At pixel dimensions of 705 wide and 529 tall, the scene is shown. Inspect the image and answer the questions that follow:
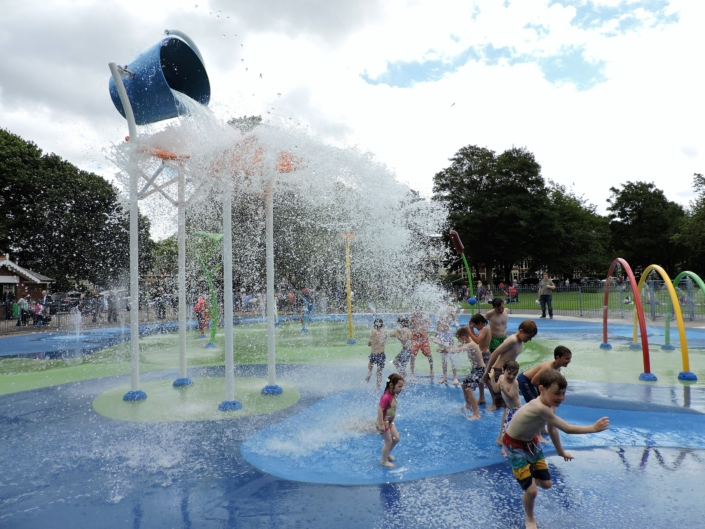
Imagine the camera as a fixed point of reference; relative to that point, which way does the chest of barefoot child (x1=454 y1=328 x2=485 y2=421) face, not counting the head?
to the viewer's left

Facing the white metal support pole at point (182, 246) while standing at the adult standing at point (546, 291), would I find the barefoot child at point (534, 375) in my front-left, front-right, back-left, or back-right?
front-left

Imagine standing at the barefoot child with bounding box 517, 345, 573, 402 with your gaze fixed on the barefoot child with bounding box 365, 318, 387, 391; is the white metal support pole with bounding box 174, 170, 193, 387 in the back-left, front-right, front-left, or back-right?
front-left
